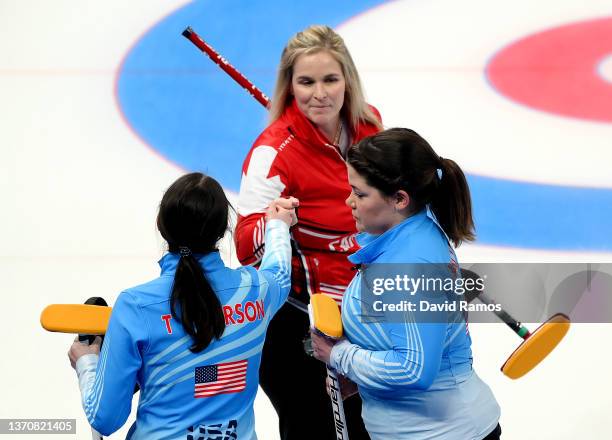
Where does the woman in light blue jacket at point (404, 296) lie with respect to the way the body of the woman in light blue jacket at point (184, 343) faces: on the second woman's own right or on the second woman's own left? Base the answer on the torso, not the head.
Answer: on the second woman's own right

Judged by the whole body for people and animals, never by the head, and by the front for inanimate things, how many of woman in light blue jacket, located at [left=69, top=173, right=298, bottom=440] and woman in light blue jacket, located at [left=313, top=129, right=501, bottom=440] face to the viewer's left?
1

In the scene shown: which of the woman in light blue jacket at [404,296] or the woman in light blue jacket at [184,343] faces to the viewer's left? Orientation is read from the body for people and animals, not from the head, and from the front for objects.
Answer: the woman in light blue jacket at [404,296]

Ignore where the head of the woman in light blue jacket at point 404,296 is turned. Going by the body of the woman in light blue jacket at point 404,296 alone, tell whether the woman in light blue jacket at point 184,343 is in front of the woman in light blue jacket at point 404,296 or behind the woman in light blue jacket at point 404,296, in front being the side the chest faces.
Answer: in front

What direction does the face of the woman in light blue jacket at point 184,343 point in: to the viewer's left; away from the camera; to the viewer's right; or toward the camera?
away from the camera

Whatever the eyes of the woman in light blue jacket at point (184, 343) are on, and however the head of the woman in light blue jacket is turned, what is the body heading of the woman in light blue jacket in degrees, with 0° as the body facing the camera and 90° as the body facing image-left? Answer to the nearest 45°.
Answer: approximately 180°

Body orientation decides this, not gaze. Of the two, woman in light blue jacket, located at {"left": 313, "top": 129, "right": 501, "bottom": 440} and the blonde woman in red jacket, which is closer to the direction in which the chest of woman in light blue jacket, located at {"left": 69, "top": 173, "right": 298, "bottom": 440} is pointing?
the blonde woman in red jacket

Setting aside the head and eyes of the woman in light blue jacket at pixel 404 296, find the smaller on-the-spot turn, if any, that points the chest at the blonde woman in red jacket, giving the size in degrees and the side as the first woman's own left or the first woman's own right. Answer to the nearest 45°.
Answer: approximately 45° to the first woman's own right

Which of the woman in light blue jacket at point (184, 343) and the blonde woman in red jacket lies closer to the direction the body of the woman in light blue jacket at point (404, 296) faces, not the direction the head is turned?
the woman in light blue jacket

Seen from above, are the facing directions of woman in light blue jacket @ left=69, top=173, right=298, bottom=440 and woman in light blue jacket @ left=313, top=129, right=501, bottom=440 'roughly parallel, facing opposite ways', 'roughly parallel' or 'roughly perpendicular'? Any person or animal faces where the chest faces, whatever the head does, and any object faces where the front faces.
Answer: roughly perpendicular

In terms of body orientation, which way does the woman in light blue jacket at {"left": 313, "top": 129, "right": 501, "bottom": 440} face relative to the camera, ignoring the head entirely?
to the viewer's left

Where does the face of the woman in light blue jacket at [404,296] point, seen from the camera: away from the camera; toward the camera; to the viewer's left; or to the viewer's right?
to the viewer's left

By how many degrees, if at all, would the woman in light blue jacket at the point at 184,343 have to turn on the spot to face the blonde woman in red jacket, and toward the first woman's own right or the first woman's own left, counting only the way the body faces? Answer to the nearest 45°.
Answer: approximately 45° to the first woman's own right
